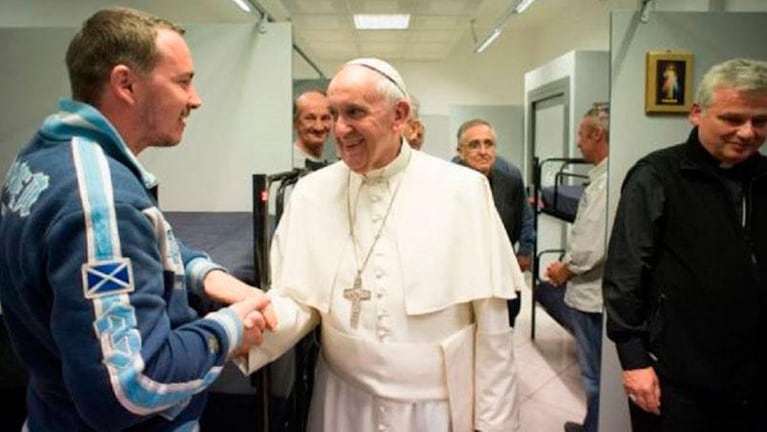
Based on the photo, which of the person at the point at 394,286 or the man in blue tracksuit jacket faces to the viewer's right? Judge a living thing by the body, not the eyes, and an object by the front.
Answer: the man in blue tracksuit jacket

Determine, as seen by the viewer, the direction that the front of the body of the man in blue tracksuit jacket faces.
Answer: to the viewer's right

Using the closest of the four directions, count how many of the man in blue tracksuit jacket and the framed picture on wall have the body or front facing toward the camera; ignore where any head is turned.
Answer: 1

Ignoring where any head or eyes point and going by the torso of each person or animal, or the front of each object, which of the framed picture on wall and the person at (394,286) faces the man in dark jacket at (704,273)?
the framed picture on wall

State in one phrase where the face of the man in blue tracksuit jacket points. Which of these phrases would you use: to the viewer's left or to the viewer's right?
to the viewer's right

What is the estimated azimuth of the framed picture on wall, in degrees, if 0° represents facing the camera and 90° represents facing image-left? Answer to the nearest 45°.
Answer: approximately 0°
